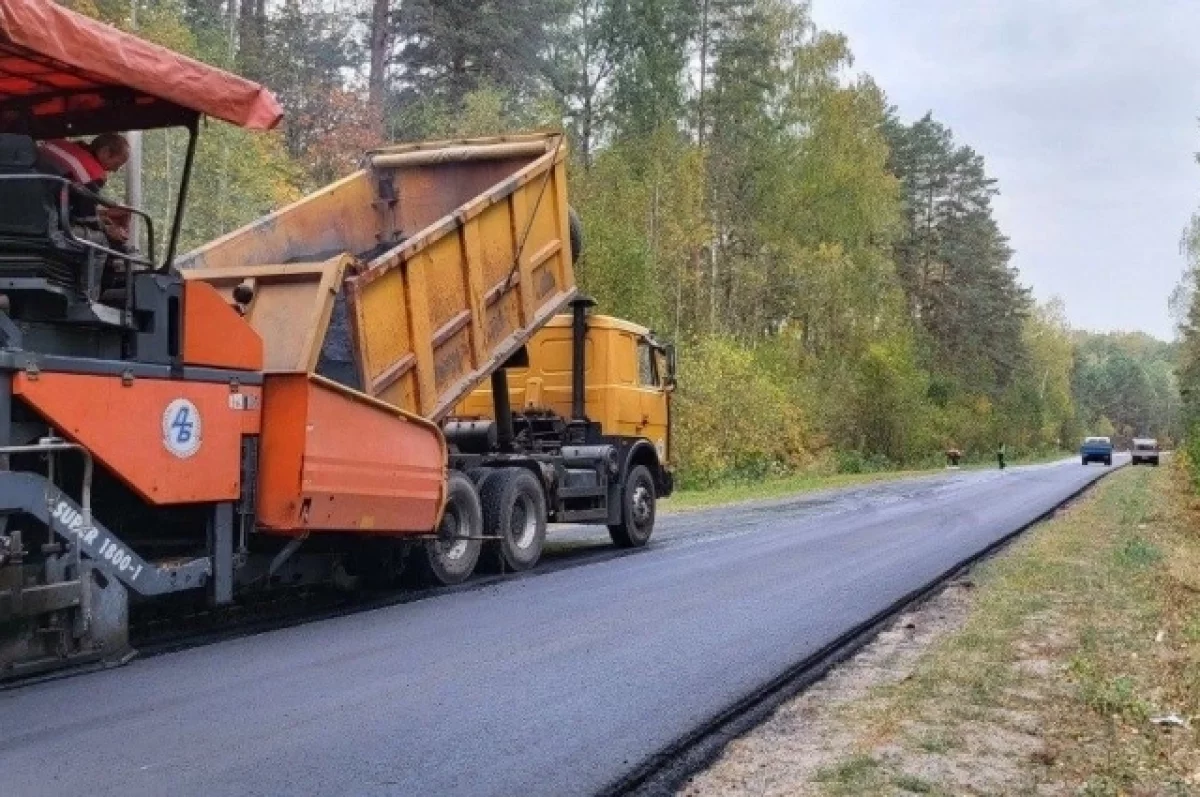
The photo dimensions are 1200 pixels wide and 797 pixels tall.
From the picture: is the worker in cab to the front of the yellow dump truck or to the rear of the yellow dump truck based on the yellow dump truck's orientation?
to the rear

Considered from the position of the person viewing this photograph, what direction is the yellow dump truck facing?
facing away from the viewer and to the right of the viewer
